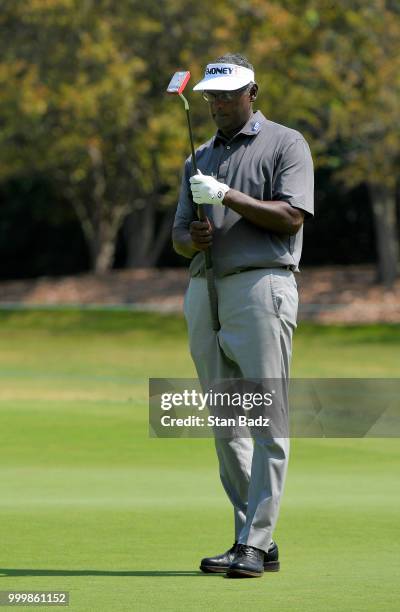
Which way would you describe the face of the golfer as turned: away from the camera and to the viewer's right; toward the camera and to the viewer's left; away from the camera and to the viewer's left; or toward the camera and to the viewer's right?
toward the camera and to the viewer's left

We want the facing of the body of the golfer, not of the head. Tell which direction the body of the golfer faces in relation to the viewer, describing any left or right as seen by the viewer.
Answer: facing the viewer and to the left of the viewer
